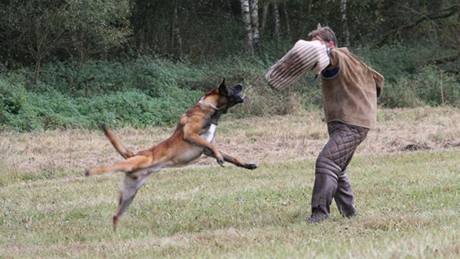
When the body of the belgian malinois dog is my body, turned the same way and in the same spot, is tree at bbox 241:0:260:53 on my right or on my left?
on my left

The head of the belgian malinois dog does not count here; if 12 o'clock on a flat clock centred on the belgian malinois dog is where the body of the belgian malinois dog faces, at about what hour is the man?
The man is roughly at 12 o'clock from the belgian malinois dog.

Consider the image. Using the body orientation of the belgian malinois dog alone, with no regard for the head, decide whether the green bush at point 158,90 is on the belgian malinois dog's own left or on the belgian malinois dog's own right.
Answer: on the belgian malinois dog's own left

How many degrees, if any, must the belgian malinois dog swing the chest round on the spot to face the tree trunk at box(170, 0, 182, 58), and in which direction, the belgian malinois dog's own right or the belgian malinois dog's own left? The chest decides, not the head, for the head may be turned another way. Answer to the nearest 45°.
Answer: approximately 90° to the belgian malinois dog's own left

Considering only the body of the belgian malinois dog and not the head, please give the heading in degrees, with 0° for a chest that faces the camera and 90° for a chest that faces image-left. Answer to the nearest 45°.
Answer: approximately 270°

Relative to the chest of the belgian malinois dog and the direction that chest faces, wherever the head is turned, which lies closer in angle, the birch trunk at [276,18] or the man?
the man

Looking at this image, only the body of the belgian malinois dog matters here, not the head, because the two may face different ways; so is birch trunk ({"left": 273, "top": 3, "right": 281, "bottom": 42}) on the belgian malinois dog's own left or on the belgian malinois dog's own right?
on the belgian malinois dog's own left
